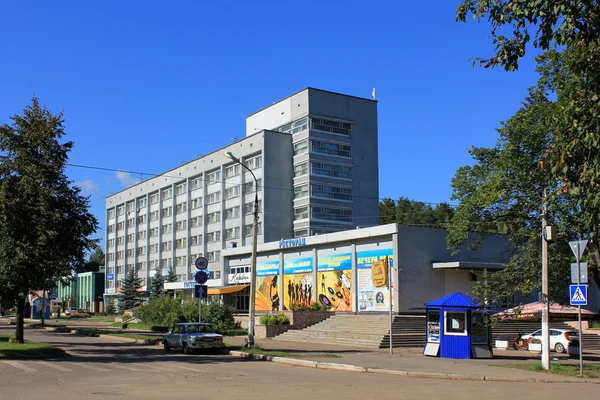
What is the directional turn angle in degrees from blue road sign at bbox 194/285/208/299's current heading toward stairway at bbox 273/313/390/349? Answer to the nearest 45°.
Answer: approximately 135° to its left

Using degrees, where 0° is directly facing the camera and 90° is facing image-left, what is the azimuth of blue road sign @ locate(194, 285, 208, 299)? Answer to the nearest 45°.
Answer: approximately 0°

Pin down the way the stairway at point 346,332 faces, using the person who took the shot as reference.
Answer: facing the viewer and to the left of the viewer

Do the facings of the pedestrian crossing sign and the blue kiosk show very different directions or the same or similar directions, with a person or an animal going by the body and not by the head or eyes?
same or similar directions

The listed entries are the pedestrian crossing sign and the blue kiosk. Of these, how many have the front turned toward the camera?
2

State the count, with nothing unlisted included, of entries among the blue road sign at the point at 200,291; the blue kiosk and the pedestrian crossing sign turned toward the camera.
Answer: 3

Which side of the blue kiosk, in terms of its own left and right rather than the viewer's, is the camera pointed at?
front

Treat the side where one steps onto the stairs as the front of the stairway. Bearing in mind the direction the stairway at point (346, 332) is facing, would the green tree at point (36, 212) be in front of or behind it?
in front

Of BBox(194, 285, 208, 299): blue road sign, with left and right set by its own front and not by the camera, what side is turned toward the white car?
left

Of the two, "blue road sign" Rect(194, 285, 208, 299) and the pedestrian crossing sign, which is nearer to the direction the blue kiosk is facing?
the pedestrian crossing sign

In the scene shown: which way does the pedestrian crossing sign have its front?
toward the camera
